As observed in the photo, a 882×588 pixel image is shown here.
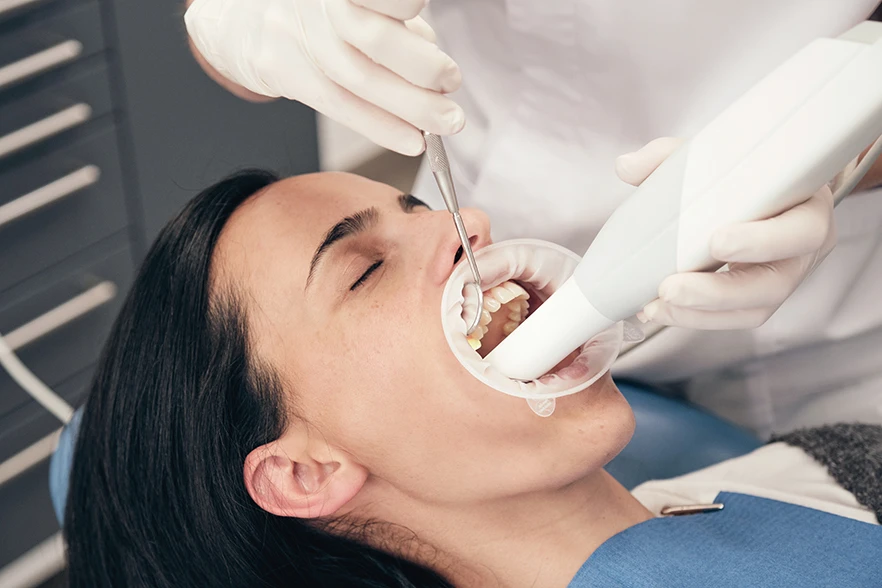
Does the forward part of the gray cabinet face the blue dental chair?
yes

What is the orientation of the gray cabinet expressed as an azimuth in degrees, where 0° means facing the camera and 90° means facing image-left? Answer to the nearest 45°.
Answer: approximately 315°

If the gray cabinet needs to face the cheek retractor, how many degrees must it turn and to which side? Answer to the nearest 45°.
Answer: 0° — it already faces it
